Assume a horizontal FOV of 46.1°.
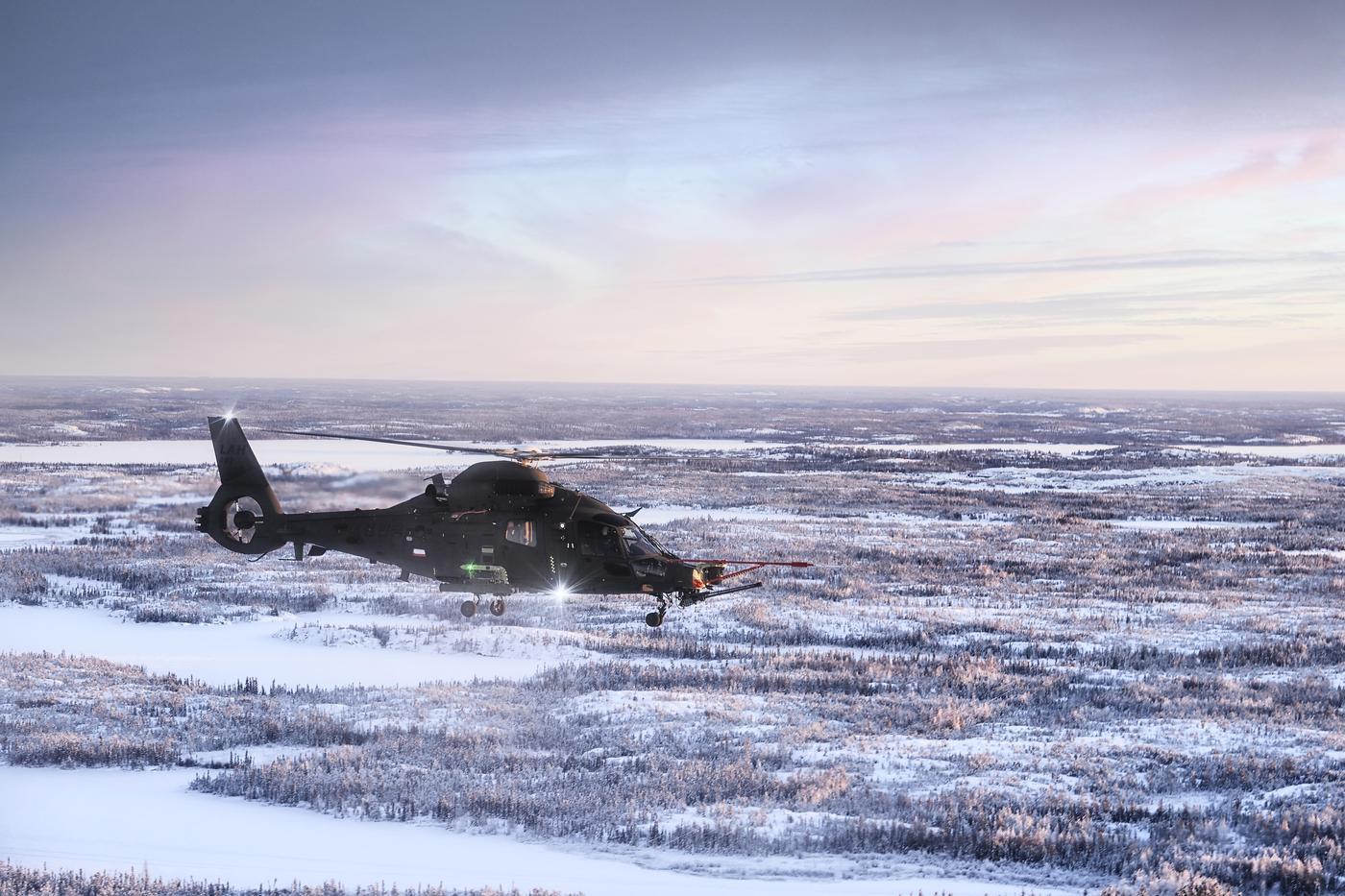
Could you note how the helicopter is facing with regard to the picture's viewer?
facing to the right of the viewer
